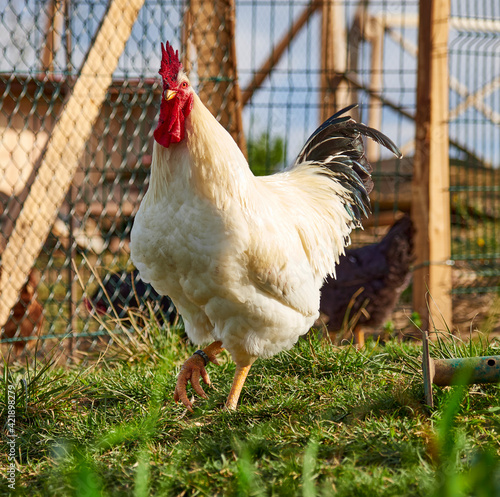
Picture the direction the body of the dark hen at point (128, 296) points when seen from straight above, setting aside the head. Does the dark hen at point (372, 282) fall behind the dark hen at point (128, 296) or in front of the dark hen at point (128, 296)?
behind

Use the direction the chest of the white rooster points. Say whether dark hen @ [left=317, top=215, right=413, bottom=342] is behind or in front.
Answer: behind

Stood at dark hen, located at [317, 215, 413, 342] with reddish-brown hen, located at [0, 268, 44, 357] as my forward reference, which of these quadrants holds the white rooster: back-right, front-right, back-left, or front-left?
front-left

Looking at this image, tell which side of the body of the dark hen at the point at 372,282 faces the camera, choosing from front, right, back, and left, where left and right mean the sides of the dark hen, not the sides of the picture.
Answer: left

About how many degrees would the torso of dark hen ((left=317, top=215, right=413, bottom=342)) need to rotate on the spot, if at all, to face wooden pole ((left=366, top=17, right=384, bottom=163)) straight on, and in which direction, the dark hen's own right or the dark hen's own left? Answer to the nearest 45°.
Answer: approximately 90° to the dark hen's own right

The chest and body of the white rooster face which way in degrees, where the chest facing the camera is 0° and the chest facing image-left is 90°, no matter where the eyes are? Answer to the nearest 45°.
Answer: approximately 45°

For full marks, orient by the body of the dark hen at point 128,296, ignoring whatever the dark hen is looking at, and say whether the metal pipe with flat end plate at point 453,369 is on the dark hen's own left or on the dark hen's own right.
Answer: on the dark hen's own left

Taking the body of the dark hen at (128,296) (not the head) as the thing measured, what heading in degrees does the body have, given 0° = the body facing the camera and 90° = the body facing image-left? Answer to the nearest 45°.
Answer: approximately 90°
